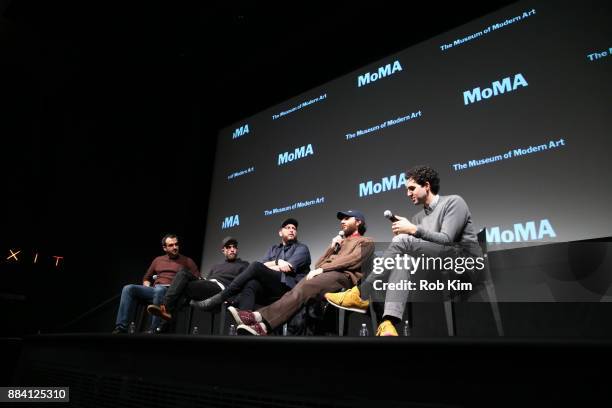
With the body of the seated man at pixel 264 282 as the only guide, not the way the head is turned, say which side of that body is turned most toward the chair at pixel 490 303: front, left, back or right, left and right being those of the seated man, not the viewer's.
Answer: left

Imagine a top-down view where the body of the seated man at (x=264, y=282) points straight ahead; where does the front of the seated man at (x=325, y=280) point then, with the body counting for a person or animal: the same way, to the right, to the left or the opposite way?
the same way

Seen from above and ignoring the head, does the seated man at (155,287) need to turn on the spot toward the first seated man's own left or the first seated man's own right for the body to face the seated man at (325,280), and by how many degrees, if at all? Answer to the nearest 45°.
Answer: approximately 90° to the first seated man's own left

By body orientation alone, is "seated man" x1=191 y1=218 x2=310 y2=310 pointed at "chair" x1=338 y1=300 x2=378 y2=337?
no

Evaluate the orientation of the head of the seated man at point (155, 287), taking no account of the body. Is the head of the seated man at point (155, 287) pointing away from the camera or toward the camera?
toward the camera

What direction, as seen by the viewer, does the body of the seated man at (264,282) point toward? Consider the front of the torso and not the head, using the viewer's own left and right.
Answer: facing the viewer and to the left of the viewer

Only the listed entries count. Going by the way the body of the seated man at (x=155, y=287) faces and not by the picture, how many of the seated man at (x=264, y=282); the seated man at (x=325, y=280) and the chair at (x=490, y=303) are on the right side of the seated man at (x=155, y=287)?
0

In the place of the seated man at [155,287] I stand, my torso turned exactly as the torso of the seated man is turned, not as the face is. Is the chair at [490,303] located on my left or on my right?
on my left

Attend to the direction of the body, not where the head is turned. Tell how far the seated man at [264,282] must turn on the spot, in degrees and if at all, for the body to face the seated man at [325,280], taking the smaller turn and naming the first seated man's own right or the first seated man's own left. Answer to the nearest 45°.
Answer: approximately 90° to the first seated man's own left

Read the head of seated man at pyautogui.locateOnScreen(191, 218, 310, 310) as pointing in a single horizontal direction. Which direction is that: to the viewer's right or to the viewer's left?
to the viewer's right

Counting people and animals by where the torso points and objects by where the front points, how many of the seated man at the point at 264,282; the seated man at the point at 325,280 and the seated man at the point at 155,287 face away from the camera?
0

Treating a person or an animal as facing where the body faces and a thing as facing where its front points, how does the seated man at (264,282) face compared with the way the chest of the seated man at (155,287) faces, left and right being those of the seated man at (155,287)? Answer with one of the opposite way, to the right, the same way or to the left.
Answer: the same way

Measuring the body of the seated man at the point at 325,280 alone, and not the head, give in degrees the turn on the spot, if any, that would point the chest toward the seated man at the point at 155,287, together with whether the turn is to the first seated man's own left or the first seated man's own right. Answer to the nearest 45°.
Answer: approximately 90° to the first seated man's own right

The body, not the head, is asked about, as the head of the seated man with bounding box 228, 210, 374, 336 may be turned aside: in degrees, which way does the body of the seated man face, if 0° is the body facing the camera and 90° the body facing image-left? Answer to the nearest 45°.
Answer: approximately 45°
